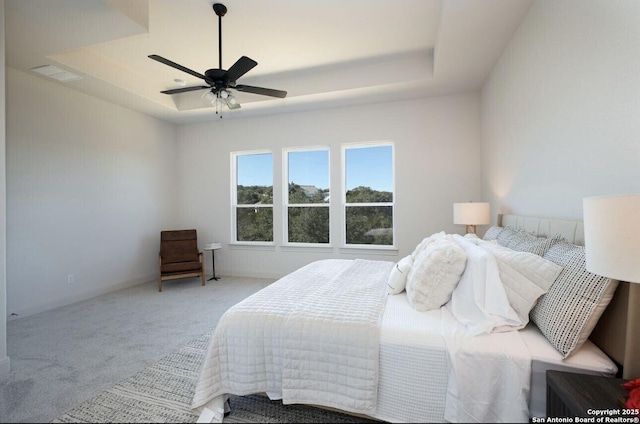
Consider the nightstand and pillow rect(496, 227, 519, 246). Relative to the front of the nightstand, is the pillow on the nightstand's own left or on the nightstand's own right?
on the nightstand's own right

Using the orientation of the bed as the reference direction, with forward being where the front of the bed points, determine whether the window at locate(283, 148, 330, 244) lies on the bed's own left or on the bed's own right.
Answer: on the bed's own right

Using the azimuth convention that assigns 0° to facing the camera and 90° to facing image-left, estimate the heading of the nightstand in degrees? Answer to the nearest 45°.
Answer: approximately 45°

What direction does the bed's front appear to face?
to the viewer's left

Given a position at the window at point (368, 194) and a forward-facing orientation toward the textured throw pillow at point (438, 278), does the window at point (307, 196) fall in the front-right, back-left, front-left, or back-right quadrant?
back-right

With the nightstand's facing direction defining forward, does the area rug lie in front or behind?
in front

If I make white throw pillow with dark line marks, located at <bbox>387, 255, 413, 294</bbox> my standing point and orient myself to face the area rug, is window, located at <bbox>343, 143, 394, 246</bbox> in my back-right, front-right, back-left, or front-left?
back-right

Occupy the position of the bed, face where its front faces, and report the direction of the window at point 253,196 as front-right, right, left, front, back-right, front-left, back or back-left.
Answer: front-right

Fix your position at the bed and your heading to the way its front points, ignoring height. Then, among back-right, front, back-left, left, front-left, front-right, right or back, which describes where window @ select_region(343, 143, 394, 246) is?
right

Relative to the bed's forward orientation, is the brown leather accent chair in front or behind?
in front

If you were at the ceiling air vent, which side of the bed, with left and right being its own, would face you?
front

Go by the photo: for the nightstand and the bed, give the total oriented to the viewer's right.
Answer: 0
